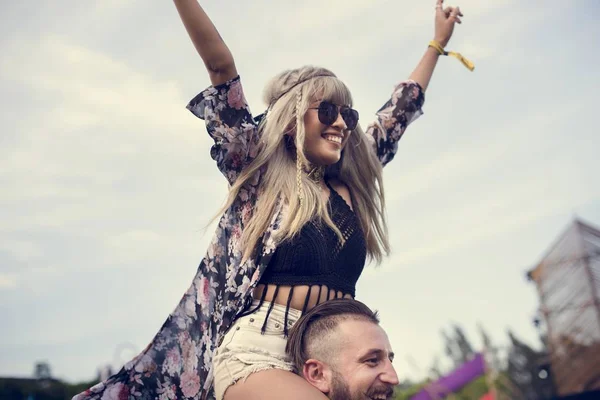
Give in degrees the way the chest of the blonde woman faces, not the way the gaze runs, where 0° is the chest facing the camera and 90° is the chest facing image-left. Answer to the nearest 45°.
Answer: approximately 315°

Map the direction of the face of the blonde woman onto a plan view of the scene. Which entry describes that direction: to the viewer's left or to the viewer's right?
to the viewer's right

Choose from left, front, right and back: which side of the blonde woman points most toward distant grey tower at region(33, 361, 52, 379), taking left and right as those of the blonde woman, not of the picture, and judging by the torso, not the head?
back
